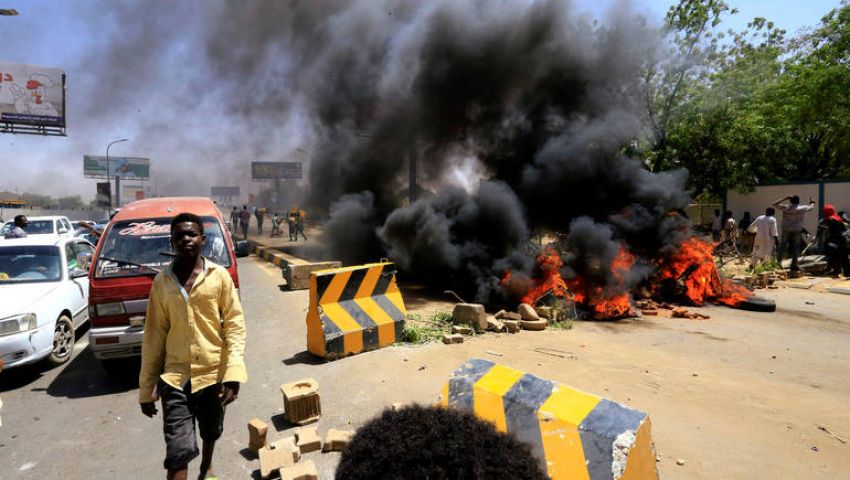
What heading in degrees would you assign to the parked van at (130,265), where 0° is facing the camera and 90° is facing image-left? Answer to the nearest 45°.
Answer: approximately 0°

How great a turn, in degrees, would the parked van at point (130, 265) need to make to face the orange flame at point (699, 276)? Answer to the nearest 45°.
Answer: approximately 90° to its left

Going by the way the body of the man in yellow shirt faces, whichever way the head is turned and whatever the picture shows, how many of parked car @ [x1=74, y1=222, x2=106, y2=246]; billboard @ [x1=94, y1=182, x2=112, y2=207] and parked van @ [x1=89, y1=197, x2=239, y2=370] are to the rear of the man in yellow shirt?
3

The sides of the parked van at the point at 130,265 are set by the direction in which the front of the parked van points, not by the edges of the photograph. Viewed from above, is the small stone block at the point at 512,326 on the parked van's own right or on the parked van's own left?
on the parked van's own left

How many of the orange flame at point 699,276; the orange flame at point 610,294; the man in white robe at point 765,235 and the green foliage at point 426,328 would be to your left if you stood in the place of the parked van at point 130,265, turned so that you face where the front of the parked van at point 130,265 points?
4

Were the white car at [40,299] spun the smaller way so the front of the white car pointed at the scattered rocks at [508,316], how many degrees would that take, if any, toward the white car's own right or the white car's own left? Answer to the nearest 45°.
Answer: approximately 90° to the white car's own left

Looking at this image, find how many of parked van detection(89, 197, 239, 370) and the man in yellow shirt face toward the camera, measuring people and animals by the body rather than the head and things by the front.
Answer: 2

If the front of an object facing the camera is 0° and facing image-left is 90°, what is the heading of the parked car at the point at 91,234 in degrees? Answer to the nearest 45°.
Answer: approximately 45°

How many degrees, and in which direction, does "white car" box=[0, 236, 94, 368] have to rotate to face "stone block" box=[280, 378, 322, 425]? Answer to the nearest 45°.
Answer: approximately 90° to its left

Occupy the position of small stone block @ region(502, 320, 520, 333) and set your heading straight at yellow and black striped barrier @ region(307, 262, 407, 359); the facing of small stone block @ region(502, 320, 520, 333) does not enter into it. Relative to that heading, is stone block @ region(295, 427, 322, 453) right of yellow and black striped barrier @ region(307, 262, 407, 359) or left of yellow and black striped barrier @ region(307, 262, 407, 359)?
left

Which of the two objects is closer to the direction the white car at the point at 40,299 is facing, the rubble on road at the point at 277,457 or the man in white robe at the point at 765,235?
the rubble on road

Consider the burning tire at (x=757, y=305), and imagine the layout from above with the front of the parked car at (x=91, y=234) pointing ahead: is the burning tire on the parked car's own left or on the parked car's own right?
on the parked car's own left

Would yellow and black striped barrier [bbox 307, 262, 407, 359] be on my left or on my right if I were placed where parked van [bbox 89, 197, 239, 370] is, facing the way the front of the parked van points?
on my left

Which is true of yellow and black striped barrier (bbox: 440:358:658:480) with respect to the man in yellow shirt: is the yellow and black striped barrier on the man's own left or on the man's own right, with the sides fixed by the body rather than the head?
on the man's own left
